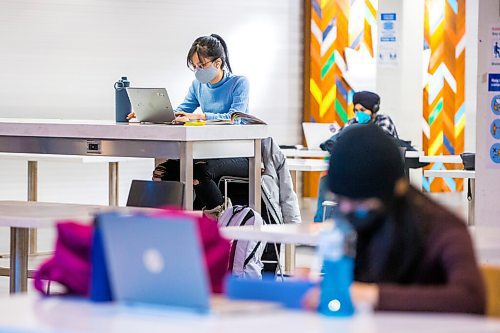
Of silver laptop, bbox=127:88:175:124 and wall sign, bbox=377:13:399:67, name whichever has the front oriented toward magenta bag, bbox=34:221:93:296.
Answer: the wall sign

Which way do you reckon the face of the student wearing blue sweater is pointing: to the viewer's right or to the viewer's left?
to the viewer's left

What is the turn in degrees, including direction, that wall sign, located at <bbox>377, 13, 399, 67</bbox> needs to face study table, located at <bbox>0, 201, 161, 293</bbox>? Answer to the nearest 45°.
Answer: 0° — it already faces it

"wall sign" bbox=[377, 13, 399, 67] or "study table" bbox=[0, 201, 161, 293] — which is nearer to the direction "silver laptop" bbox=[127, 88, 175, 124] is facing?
the wall sign

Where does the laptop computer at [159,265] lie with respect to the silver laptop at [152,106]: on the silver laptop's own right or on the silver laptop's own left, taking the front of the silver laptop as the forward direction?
on the silver laptop's own right

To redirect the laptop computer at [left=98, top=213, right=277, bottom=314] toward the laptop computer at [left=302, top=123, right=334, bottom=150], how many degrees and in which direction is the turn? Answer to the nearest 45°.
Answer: approximately 45° to its left

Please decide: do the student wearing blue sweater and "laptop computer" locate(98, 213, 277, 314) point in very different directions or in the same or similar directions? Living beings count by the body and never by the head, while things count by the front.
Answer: very different directions

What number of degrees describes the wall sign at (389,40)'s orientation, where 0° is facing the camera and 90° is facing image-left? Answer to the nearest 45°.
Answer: approximately 0°

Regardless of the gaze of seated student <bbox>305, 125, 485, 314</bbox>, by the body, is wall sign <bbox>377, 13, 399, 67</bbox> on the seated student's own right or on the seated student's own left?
on the seated student's own right

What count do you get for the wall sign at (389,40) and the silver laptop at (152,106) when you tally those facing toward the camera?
1

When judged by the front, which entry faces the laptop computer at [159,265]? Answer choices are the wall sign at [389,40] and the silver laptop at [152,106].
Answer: the wall sign

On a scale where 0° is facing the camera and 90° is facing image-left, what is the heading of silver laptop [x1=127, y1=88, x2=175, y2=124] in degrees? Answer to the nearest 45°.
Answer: approximately 225°
